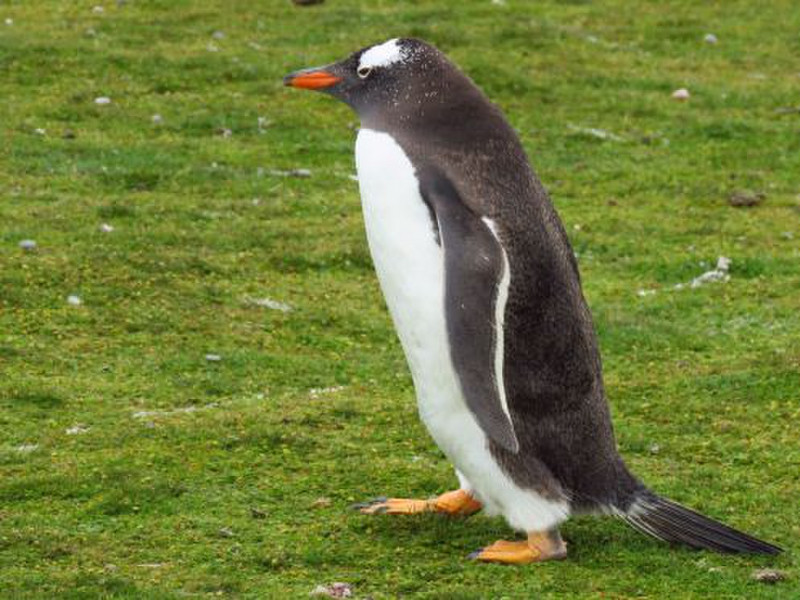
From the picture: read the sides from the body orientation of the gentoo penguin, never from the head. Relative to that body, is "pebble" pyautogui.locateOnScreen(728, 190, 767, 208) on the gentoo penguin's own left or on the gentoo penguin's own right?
on the gentoo penguin's own right

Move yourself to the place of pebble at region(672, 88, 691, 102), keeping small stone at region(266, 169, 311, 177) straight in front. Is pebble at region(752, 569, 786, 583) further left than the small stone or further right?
left

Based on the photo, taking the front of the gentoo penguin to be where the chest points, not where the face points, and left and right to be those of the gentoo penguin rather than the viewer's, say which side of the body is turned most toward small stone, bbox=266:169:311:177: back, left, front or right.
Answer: right

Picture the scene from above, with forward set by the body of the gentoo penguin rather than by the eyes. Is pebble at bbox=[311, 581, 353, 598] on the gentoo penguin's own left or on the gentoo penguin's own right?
on the gentoo penguin's own left

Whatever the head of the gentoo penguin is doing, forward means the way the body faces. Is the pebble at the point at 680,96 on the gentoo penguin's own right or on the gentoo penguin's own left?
on the gentoo penguin's own right

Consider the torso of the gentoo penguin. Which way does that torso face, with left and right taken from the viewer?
facing to the left of the viewer

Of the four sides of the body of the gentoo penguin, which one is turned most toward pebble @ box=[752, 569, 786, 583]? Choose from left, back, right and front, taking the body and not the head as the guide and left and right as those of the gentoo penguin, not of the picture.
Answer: back
